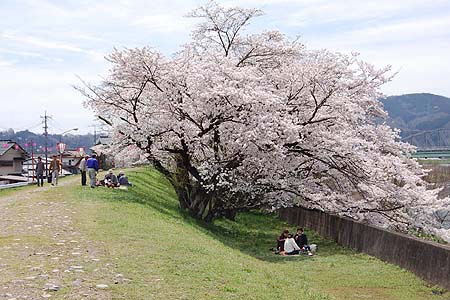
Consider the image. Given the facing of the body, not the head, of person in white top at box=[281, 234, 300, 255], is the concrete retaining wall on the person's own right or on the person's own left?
on the person's own right

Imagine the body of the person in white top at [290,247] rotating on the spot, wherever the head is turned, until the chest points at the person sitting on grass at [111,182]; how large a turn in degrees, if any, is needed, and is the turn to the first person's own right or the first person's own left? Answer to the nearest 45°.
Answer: approximately 45° to the first person's own left

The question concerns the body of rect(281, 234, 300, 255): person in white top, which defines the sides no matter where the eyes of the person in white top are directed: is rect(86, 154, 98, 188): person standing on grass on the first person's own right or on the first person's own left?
on the first person's own left

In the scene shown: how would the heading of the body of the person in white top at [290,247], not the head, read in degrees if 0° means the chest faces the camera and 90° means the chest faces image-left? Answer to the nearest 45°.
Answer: approximately 180°
